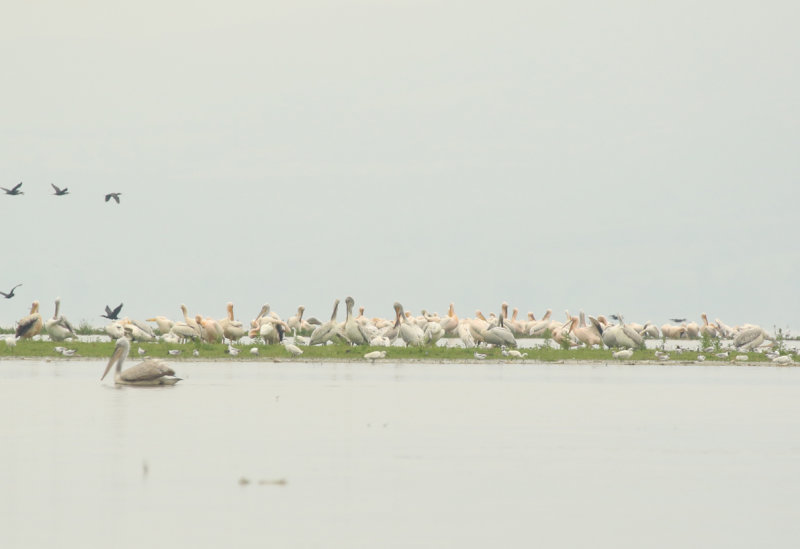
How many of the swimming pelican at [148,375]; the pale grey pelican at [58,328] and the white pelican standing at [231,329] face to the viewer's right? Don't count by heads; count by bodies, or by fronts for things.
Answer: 0

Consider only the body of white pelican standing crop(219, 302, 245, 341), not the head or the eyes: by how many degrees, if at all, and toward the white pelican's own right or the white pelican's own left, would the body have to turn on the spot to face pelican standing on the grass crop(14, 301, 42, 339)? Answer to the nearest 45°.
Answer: approximately 90° to the white pelican's own right

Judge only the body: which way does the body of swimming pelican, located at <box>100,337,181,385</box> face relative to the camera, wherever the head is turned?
to the viewer's left

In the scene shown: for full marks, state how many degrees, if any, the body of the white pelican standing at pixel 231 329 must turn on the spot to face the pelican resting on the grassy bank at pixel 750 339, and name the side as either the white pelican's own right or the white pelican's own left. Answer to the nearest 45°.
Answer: approximately 90° to the white pelican's own left
